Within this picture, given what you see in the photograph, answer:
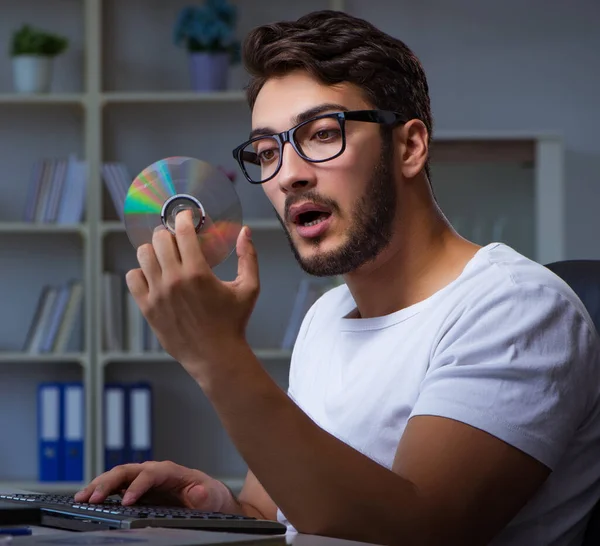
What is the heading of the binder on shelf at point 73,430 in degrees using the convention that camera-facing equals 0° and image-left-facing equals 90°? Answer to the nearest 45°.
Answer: approximately 0°

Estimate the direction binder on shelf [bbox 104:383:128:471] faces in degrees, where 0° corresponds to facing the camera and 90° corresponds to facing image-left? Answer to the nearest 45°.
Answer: approximately 0°

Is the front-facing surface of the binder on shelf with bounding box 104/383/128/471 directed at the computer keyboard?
yes

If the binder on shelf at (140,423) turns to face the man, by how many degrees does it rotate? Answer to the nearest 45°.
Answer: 0° — it already faces them

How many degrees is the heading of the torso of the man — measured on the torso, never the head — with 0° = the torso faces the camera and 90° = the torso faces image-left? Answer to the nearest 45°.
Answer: approximately 45°
